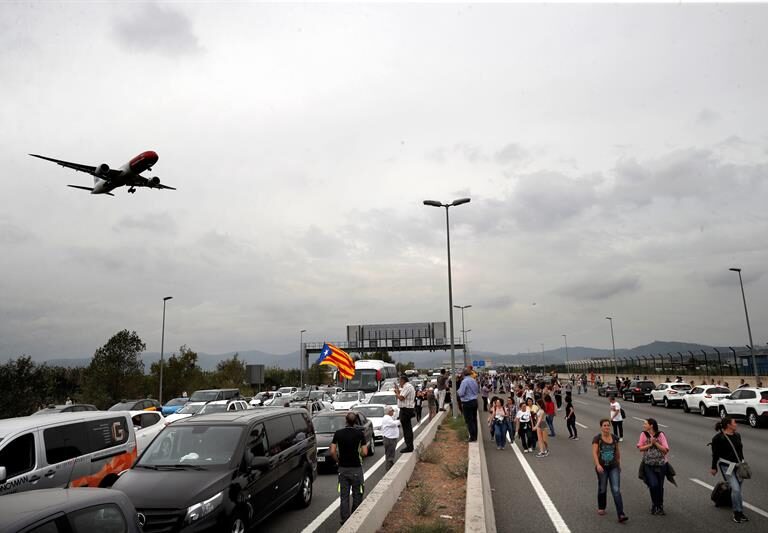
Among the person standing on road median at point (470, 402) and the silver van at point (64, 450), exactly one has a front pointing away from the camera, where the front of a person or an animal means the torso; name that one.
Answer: the person standing on road median

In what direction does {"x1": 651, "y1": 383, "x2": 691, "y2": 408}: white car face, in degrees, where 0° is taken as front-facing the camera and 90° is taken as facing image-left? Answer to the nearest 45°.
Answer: approximately 135°

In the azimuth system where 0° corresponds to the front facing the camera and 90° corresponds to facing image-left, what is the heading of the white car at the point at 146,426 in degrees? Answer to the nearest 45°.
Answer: approximately 45°

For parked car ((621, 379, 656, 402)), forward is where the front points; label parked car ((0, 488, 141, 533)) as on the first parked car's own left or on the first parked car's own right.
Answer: on the first parked car's own left

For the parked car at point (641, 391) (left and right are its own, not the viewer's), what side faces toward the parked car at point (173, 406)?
left

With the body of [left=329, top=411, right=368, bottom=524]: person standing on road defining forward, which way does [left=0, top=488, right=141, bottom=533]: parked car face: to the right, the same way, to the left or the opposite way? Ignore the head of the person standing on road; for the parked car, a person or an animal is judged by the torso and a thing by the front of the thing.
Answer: the opposite way

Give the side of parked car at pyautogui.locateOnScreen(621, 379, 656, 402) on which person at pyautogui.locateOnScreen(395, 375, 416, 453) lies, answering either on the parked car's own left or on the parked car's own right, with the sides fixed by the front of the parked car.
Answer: on the parked car's own left

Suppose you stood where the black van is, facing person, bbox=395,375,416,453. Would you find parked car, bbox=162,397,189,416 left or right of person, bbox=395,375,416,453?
left

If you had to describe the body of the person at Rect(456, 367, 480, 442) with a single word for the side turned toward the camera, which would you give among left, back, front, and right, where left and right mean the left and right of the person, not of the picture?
back

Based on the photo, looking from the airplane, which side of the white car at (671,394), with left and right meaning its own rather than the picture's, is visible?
left

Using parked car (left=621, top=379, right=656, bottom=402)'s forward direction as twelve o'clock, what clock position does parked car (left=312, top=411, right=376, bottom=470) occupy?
parked car (left=312, top=411, right=376, bottom=470) is roughly at 8 o'clock from parked car (left=621, top=379, right=656, bottom=402).

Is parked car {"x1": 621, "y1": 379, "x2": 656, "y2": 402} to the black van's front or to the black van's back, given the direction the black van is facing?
to the back

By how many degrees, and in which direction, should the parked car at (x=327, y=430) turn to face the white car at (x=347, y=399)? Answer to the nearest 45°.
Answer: approximately 135° to its right
